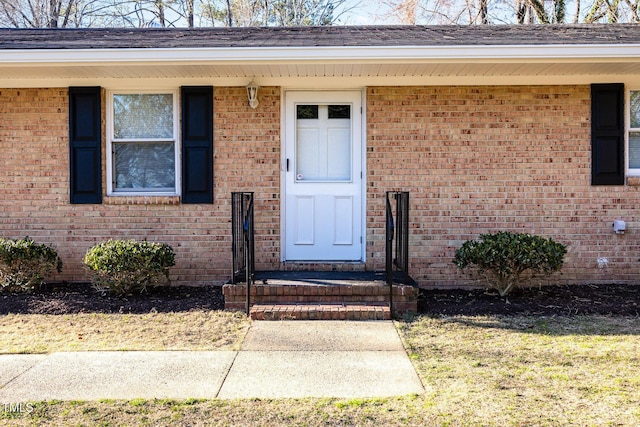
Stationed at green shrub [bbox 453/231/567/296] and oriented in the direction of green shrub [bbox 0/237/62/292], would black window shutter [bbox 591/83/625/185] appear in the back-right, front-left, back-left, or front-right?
back-right

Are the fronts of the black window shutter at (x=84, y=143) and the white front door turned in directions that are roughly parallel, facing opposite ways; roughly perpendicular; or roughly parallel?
roughly parallel

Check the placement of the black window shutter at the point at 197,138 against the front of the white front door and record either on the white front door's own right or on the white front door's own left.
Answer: on the white front door's own right

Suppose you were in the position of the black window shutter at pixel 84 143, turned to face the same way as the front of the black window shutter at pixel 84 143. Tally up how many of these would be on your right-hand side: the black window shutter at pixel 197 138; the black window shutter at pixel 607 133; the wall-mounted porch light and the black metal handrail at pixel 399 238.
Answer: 0

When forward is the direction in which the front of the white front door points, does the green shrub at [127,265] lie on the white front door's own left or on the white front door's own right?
on the white front door's own right

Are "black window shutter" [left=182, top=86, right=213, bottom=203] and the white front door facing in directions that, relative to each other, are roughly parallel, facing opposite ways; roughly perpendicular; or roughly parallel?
roughly parallel

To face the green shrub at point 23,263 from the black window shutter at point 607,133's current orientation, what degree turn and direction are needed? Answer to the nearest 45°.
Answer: approximately 45° to its right

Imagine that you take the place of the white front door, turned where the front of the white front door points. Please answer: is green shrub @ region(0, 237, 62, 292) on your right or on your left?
on your right

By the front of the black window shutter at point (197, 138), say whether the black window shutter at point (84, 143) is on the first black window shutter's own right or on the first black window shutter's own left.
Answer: on the first black window shutter's own right

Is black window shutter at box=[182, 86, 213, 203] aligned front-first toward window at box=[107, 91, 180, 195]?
no

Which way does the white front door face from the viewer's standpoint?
toward the camera

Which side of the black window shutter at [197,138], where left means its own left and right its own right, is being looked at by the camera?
front

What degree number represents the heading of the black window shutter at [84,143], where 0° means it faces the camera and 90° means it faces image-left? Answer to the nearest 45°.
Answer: approximately 0°

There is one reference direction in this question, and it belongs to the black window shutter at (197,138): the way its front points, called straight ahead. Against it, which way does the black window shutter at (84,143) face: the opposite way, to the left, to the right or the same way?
the same way

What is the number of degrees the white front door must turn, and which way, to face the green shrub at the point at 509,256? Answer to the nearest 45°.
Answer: approximately 45° to its left

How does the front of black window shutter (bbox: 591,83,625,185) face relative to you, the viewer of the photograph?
facing the viewer

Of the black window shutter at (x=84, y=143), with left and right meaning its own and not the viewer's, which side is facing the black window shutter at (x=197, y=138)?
left

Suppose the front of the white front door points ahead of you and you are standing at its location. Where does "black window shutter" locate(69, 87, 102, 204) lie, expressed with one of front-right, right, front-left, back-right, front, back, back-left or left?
right

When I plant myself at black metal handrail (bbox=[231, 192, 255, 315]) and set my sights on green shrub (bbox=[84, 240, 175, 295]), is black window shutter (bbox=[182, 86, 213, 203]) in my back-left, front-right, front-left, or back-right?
front-right
